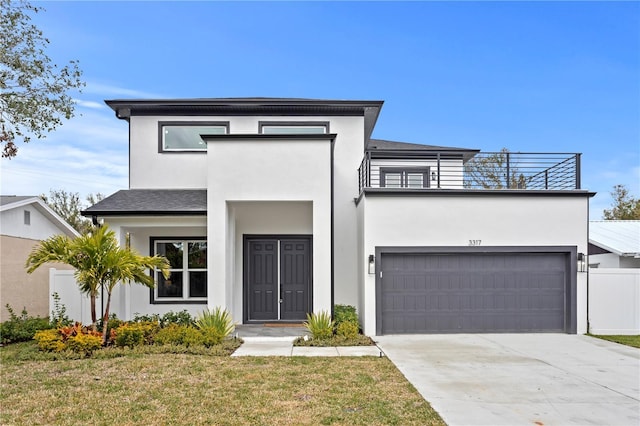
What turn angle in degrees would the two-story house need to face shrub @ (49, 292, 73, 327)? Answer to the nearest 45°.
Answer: approximately 90° to its right

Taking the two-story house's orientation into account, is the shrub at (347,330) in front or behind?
in front

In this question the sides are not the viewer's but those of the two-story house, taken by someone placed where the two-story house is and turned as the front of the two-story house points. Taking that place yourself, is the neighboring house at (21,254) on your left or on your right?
on your right

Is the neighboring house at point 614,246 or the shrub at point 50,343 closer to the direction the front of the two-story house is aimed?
the shrub

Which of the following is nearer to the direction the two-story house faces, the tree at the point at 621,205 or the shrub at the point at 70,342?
the shrub

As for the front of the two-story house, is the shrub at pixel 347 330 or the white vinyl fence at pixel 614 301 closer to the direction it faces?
the shrub

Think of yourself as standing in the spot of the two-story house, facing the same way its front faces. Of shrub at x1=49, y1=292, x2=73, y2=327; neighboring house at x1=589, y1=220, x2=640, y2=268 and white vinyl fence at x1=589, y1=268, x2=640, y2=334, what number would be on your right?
1

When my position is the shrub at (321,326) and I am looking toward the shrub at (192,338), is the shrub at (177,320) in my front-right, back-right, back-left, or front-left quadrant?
front-right

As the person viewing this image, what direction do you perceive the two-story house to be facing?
facing the viewer

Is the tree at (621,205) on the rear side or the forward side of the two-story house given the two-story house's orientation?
on the rear side

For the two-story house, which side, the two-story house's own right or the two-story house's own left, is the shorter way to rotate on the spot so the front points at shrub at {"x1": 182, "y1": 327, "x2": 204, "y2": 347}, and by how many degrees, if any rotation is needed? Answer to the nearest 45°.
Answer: approximately 45° to the two-story house's own right

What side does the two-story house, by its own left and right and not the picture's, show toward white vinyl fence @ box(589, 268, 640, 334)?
left
